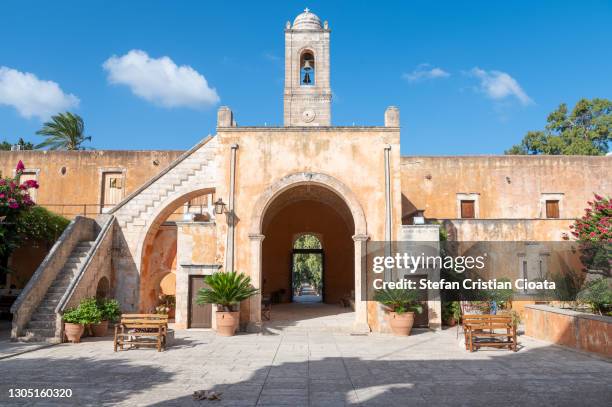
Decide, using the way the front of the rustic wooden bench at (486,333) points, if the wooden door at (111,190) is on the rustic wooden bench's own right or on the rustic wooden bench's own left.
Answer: on the rustic wooden bench's own right

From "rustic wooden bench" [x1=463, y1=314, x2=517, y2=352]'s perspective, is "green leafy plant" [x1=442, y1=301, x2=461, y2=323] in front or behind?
behind

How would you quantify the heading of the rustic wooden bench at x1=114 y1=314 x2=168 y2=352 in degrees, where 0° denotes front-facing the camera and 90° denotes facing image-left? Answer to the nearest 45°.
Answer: approximately 0°

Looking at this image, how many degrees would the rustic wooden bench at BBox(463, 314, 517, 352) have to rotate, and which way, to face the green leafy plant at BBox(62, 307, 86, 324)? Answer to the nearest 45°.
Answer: approximately 90° to its right

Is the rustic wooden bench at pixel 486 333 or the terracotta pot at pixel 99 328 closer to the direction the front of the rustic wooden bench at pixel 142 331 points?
the rustic wooden bench

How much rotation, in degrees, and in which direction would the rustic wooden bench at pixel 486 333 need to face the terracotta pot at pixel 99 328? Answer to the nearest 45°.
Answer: approximately 90° to its right

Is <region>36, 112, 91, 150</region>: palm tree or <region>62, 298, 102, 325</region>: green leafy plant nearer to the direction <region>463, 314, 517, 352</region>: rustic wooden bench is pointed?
the green leafy plant

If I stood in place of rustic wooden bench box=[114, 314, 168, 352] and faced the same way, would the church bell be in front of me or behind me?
behind

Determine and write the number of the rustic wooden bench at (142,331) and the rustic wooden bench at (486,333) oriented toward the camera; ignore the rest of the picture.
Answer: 2
